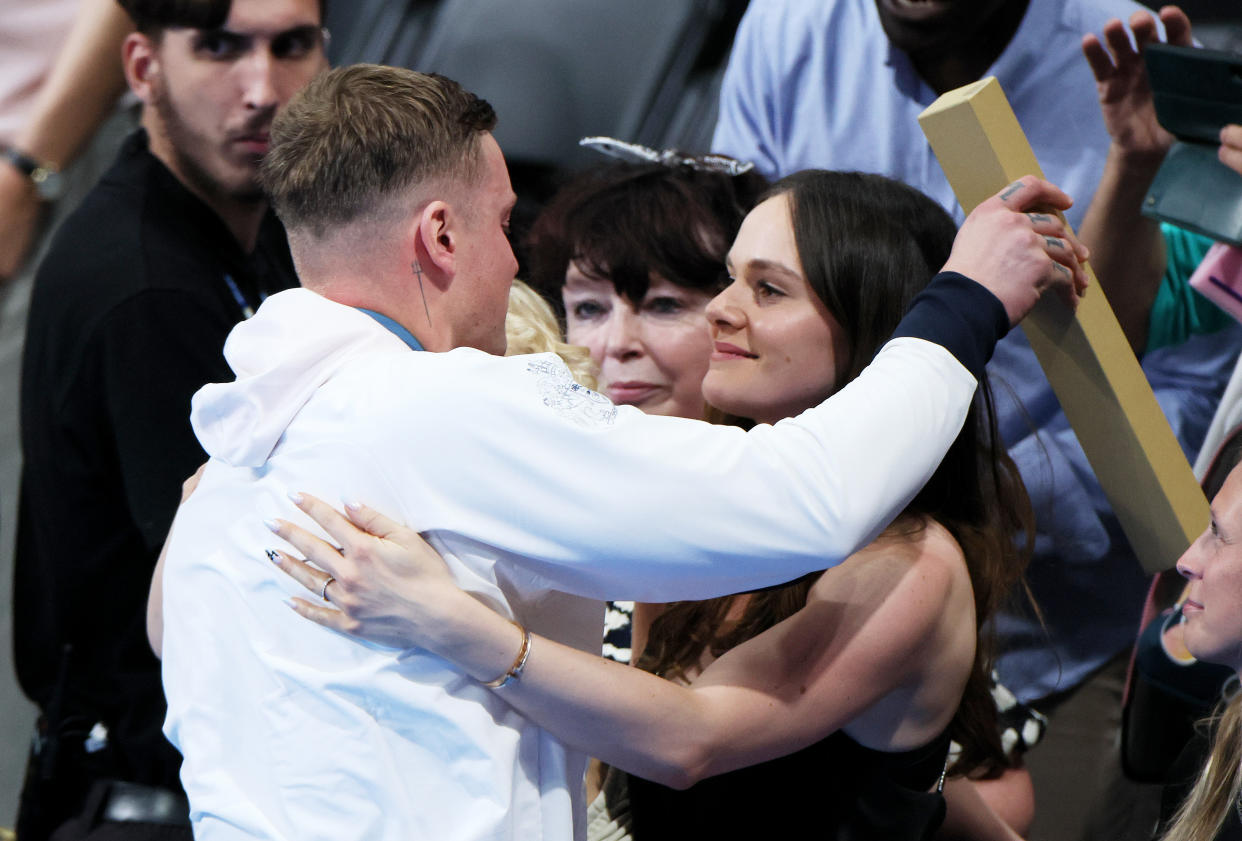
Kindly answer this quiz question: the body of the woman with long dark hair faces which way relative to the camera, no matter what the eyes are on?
to the viewer's left

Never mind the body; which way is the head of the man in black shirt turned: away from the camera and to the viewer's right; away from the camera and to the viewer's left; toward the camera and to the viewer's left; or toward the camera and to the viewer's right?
toward the camera and to the viewer's right

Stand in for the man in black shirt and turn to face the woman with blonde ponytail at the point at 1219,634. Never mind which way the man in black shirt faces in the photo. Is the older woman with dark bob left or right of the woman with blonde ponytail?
left

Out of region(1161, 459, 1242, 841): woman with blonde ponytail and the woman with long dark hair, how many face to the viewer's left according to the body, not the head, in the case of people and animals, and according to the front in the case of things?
2

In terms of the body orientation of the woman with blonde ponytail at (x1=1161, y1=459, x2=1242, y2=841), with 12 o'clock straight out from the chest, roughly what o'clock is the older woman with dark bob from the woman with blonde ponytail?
The older woman with dark bob is roughly at 1 o'clock from the woman with blonde ponytail.

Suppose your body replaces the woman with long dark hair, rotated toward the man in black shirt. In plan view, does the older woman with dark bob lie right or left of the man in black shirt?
right

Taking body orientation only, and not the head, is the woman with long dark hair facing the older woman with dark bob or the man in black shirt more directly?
the man in black shirt

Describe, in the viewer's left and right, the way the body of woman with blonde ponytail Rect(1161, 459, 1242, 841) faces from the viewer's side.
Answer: facing to the left of the viewer

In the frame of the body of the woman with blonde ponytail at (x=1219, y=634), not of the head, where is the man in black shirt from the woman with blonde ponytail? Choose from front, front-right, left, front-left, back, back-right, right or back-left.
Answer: front

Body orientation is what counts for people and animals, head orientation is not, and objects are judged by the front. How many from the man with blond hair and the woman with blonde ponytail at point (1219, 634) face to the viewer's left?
1

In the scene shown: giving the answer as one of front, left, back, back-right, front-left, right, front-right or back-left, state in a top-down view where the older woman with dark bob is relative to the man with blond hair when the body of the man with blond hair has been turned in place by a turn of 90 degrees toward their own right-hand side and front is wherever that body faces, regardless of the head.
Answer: back-left

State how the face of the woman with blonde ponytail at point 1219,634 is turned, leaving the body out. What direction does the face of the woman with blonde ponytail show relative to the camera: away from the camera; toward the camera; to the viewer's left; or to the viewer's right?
to the viewer's left

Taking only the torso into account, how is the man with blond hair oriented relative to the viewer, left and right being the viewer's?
facing away from the viewer and to the right of the viewer

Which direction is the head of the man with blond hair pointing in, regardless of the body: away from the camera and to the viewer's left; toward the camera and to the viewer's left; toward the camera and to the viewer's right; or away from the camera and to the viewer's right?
away from the camera and to the viewer's right

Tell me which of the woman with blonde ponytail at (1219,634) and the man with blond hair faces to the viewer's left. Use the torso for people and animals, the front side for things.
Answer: the woman with blonde ponytail
